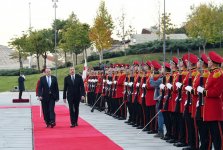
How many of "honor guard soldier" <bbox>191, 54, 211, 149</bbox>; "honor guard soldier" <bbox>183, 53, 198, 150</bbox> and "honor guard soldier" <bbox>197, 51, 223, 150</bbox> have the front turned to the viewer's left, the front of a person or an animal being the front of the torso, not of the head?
3

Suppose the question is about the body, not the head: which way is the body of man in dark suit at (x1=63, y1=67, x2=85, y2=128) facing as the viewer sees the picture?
toward the camera

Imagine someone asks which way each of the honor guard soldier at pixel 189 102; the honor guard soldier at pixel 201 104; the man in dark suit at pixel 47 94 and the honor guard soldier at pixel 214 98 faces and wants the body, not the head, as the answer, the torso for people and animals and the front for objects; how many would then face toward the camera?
1

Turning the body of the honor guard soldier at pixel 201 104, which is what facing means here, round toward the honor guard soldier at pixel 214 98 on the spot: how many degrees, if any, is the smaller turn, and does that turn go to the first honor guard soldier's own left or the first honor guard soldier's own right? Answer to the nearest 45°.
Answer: approximately 135° to the first honor guard soldier's own left

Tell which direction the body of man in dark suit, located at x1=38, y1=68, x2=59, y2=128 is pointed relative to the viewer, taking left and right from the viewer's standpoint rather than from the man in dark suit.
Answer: facing the viewer

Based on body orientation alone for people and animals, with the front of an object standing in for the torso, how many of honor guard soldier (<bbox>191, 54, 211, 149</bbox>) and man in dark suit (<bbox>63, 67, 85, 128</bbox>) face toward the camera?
1

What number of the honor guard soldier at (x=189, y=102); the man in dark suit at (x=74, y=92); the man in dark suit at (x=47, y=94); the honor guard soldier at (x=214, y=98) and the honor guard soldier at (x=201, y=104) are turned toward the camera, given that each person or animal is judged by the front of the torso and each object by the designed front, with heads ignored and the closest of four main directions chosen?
2

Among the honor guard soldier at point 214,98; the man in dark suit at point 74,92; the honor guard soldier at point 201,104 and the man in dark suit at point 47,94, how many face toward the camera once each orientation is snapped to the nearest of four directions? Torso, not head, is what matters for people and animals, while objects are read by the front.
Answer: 2

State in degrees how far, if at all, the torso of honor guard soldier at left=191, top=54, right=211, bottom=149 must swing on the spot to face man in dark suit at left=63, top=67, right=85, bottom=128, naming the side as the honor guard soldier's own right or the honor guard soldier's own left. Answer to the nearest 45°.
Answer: approximately 45° to the honor guard soldier's own right

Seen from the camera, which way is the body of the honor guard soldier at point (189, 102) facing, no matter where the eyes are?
to the viewer's left

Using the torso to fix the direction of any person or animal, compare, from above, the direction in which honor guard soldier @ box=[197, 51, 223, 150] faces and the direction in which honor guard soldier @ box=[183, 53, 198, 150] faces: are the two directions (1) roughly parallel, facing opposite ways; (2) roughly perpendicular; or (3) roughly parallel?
roughly parallel

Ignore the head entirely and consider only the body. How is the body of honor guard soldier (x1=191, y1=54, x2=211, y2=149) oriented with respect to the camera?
to the viewer's left

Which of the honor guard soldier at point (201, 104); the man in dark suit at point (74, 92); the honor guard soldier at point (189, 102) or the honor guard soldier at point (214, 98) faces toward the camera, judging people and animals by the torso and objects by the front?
the man in dark suit

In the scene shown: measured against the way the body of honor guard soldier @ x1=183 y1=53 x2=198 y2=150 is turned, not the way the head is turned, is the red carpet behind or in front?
in front

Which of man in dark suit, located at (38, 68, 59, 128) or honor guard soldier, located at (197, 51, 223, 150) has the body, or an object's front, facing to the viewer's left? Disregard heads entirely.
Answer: the honor guard soldier

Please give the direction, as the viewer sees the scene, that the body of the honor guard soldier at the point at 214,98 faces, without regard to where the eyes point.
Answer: to the viewer's left

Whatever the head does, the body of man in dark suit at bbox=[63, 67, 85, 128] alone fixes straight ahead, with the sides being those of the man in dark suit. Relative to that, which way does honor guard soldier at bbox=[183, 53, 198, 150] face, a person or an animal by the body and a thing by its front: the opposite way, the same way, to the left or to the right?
to the right
